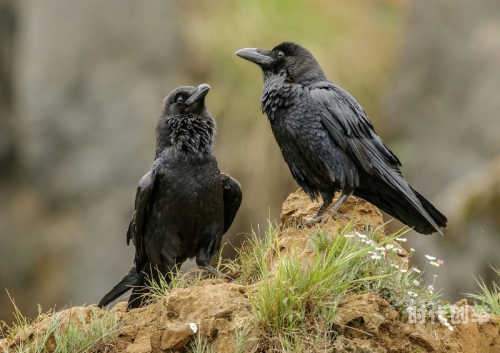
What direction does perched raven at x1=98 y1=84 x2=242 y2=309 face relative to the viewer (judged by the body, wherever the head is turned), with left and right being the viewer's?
facing the viewer and to the right of the viewer

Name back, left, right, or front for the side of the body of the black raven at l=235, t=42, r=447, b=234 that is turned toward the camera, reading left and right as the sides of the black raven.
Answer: left

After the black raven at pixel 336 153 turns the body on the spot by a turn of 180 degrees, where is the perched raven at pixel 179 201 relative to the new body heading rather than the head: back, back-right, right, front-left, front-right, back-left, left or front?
back
